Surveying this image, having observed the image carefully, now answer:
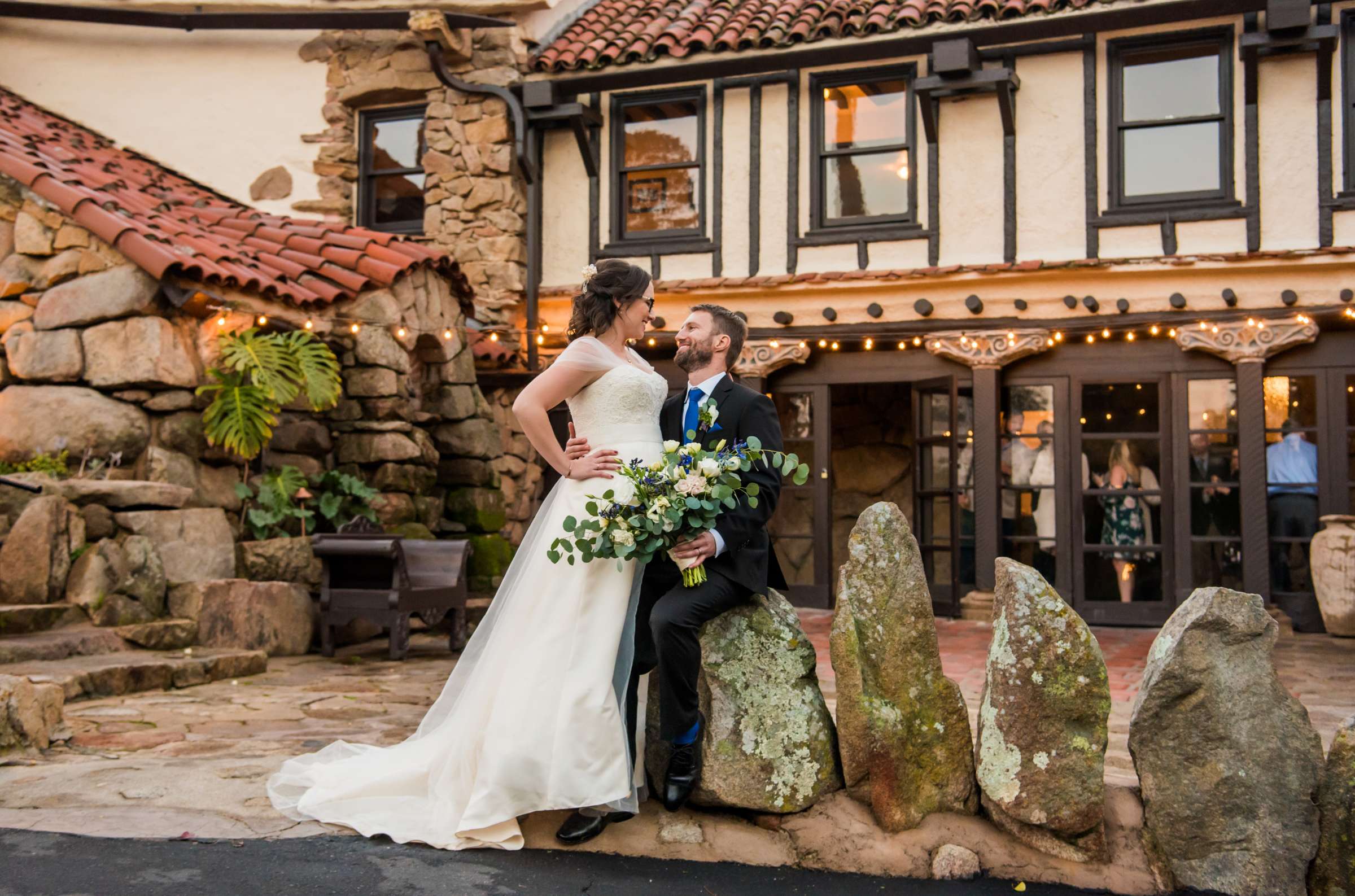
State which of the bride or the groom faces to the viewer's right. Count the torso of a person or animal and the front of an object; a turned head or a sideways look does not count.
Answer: the bride

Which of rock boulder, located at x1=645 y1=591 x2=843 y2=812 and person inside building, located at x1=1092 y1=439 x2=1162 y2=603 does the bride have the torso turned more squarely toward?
the rock boulder

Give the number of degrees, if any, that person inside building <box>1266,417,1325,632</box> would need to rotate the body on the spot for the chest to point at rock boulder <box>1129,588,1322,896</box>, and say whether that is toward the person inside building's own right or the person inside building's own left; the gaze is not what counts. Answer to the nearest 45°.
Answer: approximately 180°

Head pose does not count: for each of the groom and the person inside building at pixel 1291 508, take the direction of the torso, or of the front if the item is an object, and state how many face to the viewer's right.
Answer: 0

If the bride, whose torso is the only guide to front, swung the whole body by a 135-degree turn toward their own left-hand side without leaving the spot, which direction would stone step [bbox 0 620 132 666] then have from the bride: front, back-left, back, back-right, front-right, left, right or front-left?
front

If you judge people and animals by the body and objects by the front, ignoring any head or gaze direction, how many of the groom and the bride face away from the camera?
0

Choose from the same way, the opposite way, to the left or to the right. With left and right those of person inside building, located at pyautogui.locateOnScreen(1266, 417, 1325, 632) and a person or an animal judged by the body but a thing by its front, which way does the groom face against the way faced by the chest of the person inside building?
the opposite way

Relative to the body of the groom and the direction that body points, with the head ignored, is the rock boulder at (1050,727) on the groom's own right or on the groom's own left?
on the groom's own left

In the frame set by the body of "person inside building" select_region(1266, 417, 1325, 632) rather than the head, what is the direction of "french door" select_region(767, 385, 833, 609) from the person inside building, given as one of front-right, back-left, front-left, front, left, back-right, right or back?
left

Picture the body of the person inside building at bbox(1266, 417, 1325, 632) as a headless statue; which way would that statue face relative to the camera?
away from the camera

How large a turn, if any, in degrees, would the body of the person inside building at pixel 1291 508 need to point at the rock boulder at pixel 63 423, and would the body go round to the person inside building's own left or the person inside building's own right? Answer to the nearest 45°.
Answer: approximately 135° to the person inside building's own left

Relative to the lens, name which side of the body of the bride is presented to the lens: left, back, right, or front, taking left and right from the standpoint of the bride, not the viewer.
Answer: right

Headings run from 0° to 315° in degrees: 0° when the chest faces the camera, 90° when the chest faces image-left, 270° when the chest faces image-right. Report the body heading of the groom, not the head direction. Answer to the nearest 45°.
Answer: approximately 45°

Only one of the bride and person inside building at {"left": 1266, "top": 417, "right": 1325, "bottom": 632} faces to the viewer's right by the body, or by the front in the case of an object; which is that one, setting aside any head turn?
the bride

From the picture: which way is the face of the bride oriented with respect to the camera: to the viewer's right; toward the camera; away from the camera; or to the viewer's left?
to the viewer's right

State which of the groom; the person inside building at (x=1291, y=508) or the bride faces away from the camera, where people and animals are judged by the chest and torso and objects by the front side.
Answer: the person inside building

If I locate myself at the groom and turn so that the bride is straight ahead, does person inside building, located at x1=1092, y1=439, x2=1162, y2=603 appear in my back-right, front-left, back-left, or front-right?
back-right

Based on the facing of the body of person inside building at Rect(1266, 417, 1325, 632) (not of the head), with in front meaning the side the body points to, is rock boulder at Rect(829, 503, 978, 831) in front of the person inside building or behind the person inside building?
behind

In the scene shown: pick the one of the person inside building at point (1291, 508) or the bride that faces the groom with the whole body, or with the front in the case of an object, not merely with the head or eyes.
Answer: the bride
